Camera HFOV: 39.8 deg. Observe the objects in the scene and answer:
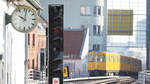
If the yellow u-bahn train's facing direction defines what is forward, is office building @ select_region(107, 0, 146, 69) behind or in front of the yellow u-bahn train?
behind

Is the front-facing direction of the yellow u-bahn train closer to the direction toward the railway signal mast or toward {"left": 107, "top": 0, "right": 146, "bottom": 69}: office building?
the railway signal mast

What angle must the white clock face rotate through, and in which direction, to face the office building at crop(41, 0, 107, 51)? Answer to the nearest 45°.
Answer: approximately 180°

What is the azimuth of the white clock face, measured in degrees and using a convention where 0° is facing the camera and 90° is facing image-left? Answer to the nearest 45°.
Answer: approximately 0°

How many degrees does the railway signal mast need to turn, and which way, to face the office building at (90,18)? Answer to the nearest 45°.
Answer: approximately 180°

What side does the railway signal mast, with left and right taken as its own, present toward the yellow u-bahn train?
back

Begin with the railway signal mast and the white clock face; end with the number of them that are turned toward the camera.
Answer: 2

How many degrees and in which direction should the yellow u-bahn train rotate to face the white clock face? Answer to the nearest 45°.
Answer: approximately 45° to its left
